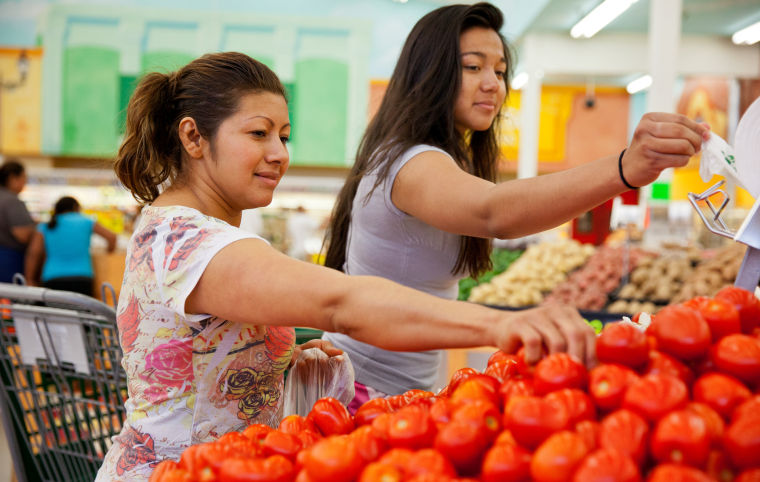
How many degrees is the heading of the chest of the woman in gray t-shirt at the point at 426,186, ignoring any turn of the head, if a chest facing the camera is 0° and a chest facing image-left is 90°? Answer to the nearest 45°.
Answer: approximately 270°

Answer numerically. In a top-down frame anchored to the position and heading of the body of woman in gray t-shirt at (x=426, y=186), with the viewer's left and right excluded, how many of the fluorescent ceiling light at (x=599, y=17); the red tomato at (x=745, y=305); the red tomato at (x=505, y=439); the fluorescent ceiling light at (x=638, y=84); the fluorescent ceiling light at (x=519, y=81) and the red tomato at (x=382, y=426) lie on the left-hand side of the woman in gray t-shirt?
3

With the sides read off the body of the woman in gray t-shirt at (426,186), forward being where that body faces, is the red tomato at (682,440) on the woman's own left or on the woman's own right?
on the woman's own right

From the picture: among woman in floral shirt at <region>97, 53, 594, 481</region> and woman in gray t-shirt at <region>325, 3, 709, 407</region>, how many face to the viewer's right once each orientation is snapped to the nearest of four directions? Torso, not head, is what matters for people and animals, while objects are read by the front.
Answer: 2

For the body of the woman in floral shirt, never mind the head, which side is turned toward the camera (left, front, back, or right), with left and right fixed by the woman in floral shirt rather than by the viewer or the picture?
right

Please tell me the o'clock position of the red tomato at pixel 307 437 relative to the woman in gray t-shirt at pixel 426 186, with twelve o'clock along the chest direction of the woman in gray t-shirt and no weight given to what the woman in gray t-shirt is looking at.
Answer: The red tomato is roughly at 3 o'clock from the woman in gray t-shirt.

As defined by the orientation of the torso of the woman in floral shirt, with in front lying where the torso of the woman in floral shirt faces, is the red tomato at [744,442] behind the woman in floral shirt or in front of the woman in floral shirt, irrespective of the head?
in front

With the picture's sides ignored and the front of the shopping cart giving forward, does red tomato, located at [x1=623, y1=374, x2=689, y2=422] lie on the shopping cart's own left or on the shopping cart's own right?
on the shopping cart's own right
